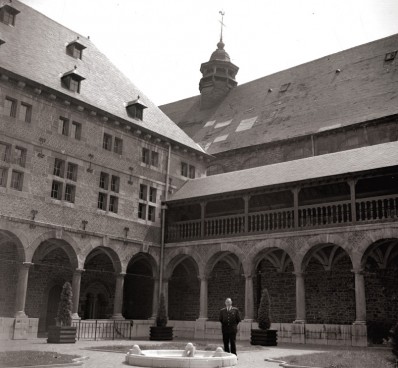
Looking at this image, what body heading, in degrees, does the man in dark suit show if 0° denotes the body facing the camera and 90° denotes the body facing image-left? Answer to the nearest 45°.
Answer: approximately 0°

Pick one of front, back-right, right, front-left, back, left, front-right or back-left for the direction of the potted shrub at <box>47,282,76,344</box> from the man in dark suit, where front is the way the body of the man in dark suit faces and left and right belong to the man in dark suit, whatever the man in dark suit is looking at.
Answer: back-right

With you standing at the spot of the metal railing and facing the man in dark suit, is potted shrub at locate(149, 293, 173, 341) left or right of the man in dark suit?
left

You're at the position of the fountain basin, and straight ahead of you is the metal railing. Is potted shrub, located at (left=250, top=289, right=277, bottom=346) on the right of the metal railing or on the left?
right

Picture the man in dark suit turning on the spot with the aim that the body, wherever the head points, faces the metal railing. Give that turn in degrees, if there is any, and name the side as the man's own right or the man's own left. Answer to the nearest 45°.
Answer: approximately 135° to the man's own right

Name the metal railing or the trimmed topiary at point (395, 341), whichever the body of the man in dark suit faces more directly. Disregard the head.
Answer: the trimmed topiary

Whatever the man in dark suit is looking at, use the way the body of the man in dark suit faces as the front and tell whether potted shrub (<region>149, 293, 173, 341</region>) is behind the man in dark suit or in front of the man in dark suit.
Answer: behind

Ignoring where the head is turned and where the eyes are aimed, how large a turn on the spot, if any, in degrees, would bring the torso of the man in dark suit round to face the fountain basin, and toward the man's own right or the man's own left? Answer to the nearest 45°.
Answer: approximately 45° to the man's own right
